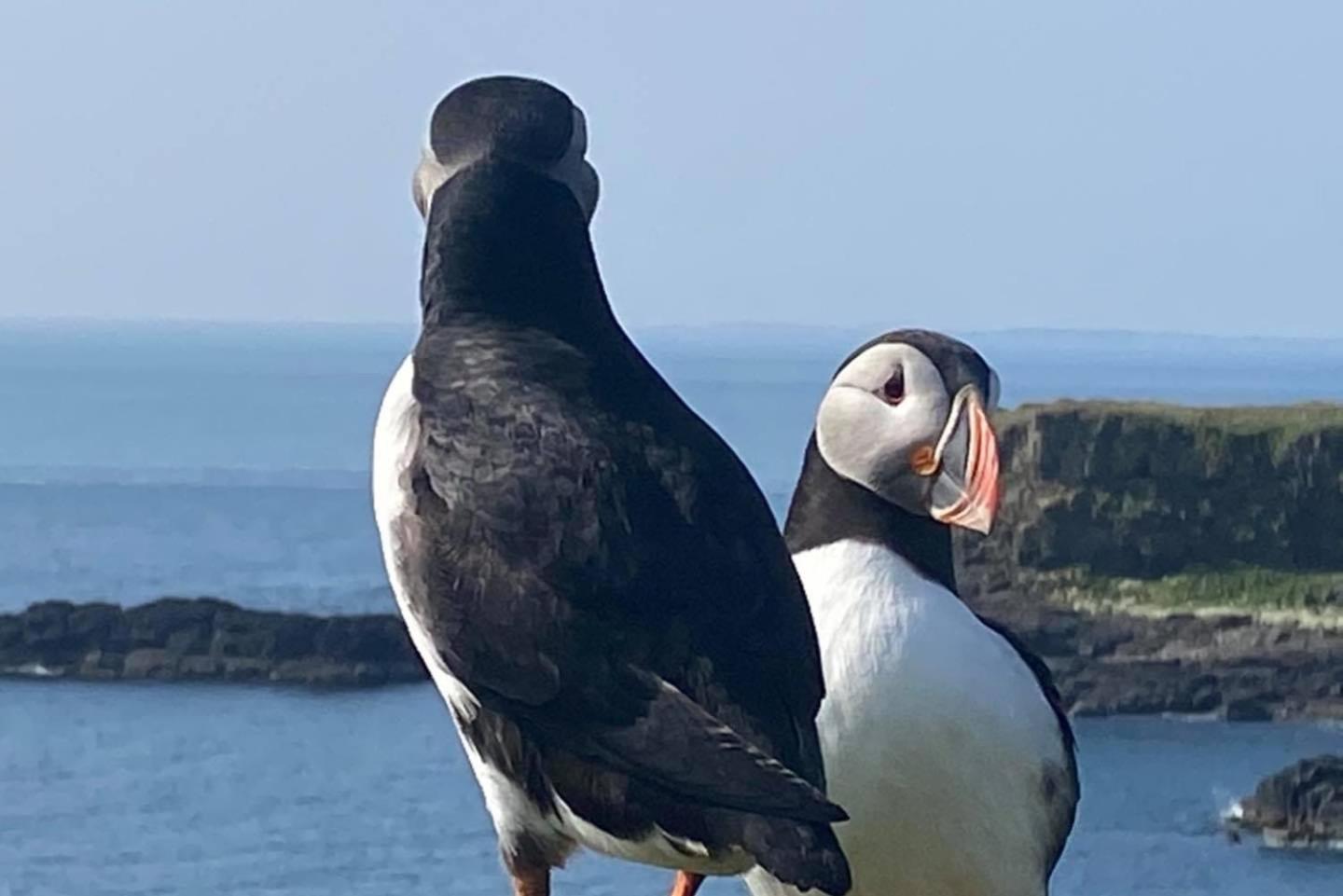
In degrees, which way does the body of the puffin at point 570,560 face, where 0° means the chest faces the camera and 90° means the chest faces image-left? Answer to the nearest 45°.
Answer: approximately 135°

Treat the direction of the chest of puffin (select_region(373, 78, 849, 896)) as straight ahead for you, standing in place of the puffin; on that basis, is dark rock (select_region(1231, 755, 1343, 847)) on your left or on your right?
on your right

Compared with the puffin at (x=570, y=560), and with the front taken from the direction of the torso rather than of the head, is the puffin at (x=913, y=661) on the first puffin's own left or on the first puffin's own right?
on the first puffin's own right
